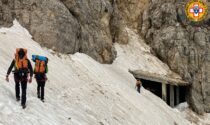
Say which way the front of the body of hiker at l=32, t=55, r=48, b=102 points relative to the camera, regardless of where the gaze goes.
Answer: away from the camera

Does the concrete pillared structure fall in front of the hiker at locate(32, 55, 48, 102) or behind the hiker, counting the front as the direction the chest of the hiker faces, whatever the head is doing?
in front
